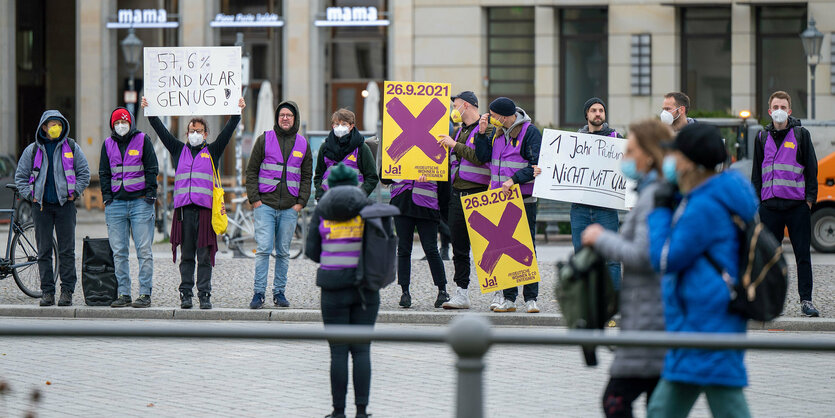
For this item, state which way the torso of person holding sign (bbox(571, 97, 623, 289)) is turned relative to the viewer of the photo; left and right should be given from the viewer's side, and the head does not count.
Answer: facing the viewer

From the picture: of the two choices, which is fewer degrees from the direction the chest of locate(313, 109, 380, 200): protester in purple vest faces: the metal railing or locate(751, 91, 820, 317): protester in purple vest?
the metal railing

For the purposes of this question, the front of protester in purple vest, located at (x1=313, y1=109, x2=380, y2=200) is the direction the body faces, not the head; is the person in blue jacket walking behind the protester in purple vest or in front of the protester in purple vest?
in front

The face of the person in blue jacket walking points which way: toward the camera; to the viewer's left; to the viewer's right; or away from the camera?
to the viewer's left

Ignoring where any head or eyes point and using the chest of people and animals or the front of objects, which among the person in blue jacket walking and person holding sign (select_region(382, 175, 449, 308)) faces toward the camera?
the person holding sign

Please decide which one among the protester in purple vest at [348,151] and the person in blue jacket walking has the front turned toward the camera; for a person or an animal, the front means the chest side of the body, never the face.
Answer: the protester in purple vest

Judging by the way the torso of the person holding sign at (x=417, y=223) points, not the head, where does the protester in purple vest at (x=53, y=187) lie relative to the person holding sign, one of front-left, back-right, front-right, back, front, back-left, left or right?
right

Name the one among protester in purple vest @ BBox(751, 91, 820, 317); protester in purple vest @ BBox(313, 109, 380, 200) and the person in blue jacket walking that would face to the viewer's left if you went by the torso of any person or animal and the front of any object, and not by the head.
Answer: the person in blue jacket walking

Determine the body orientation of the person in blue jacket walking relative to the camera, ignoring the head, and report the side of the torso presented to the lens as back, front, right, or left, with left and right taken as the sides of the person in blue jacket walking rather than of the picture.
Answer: left

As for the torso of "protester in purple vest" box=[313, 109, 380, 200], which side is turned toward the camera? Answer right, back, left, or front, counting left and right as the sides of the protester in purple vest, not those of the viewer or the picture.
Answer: front

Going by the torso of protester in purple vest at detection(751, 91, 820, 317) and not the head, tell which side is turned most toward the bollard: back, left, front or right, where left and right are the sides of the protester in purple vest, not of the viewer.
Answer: front

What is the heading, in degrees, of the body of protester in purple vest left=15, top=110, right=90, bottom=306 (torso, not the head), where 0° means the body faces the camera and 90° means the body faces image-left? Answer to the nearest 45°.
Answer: approximately 0°

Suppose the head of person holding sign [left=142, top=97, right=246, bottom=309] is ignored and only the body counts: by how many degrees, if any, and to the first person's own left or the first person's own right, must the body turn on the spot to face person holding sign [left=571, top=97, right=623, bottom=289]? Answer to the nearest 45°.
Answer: approximately 90° to the first person's own left

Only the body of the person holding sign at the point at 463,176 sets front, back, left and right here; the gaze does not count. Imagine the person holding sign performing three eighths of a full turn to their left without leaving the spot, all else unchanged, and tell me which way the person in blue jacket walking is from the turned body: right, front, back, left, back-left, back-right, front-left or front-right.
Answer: right

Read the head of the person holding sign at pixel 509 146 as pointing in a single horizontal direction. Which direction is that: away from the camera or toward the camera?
toward the camera

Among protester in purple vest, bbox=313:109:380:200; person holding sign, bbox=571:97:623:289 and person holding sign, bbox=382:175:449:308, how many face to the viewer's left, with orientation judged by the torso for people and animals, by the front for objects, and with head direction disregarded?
0

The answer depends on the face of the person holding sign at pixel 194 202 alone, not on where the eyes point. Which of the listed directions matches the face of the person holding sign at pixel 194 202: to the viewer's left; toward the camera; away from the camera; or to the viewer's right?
toward the camera

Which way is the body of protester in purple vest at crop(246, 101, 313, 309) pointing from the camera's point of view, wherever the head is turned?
toward the camera

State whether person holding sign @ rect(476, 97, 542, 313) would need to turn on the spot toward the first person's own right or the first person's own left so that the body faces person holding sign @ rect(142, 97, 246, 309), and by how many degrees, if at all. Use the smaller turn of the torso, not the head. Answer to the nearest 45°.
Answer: approximately 45° to the first person's own right
